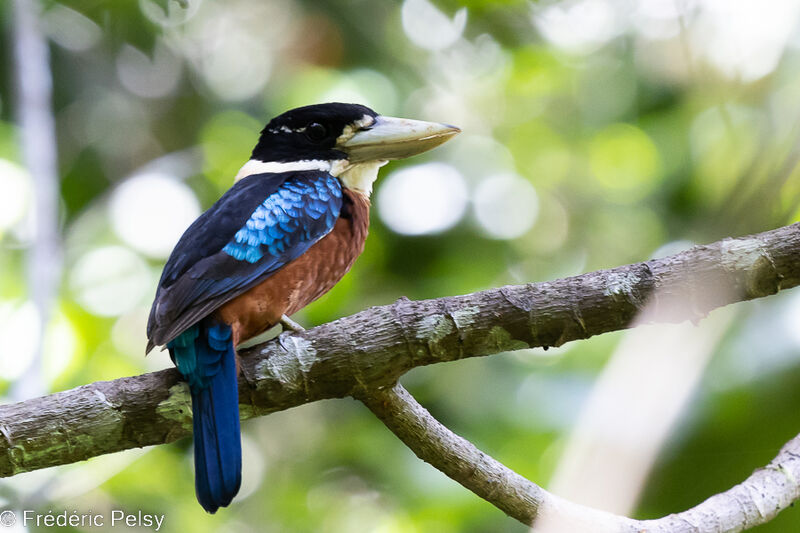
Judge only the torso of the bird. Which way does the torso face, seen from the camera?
to the viewer's right
